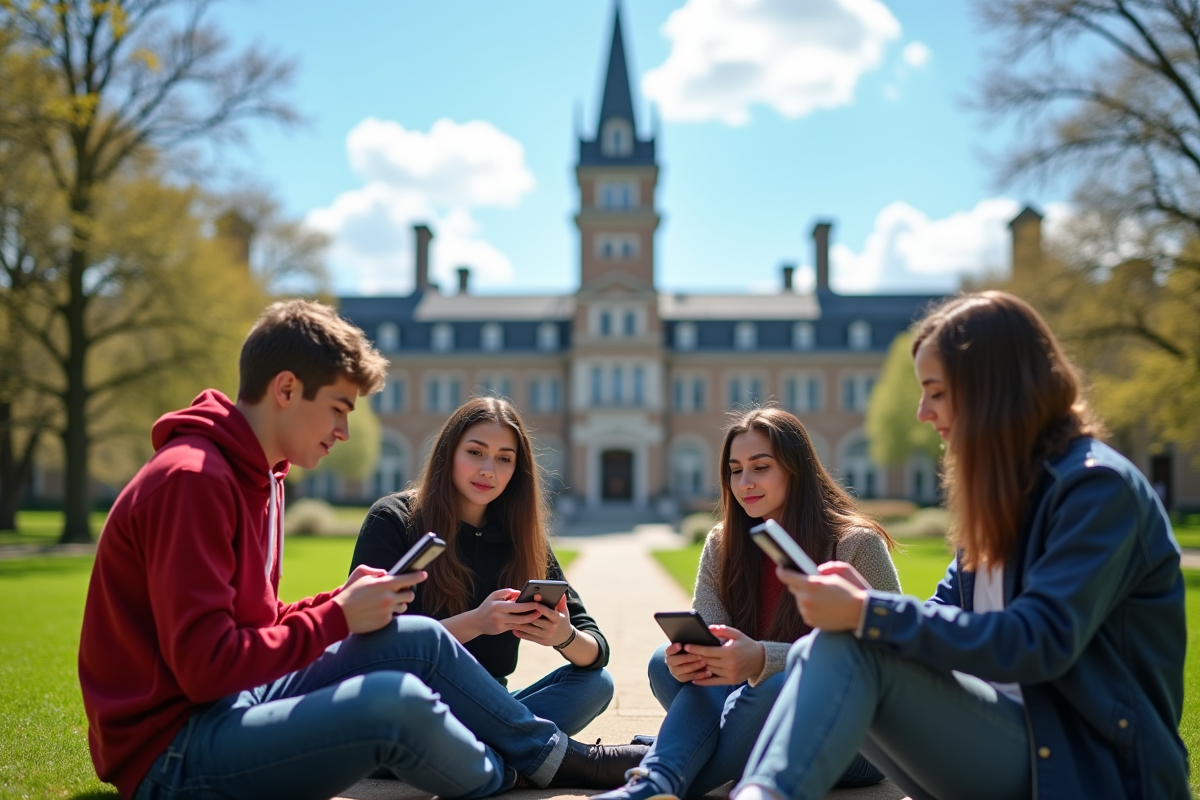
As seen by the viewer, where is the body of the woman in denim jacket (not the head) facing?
to the viewer's left

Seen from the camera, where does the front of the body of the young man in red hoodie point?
to the viewer's right

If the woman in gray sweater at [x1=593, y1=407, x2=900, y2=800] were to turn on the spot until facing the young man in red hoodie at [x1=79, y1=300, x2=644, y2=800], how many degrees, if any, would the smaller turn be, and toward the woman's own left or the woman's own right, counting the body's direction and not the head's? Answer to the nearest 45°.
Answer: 0° — they already face them

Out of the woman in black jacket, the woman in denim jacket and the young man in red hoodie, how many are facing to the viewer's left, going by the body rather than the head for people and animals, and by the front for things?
1

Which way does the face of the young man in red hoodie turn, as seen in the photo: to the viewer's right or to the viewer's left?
to the viewer's right

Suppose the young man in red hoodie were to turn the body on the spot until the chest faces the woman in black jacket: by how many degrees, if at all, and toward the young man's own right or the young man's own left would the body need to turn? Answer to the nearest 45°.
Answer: approximately 45° to the young man's own left

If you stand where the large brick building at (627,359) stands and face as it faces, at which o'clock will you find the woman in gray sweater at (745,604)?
The woman in gray sweater is roughly at 12 o'clock from the large brick building.

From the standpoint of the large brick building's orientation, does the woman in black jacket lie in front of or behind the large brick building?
in front

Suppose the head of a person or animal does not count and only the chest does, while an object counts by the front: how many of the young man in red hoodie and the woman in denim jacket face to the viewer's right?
1

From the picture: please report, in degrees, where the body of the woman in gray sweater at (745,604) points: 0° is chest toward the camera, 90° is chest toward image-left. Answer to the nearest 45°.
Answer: approximately 45°

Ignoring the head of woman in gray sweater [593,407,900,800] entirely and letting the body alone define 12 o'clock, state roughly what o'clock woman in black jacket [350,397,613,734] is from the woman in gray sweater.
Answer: The woman in black jacket is roughly at 2 o'clock from the woman in gray sweater.

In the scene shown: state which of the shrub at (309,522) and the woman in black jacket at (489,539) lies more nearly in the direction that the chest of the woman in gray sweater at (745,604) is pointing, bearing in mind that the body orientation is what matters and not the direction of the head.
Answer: the woman in black jacket

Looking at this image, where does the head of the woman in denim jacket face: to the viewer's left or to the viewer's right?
to the viewer's left

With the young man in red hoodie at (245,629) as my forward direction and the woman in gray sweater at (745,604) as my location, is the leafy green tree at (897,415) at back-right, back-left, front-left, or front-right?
back-right
